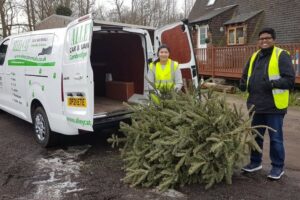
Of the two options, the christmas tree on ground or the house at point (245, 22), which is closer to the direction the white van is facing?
the house

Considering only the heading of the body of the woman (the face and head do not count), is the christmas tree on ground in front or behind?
in front

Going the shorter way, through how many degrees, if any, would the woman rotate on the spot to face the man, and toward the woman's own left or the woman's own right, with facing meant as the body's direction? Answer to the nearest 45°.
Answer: approximately 45° to the woman's own left

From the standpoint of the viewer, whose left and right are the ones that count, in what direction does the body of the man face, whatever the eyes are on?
facing the viewer and to the left of the viewer

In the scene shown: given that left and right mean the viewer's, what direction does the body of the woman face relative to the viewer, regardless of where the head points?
facing the viewer

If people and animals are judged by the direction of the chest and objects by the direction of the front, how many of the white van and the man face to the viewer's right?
0

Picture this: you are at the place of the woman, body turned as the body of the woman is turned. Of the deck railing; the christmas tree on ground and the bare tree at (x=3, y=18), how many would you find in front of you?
1

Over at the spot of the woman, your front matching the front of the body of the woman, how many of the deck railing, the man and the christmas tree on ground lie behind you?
1

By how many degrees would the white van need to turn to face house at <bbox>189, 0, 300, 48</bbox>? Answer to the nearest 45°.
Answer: approximately 90° to its right

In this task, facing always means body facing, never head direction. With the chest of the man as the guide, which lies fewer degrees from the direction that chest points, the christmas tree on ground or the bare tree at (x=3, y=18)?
the christmas tree on ground

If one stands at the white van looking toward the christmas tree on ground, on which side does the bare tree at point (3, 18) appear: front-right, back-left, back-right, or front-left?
back-left

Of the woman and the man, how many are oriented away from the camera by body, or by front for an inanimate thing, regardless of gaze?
0

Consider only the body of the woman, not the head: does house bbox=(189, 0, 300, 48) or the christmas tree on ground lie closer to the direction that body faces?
the christmas tree on ground

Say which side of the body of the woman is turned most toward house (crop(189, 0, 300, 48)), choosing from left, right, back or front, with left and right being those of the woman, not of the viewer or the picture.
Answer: back
